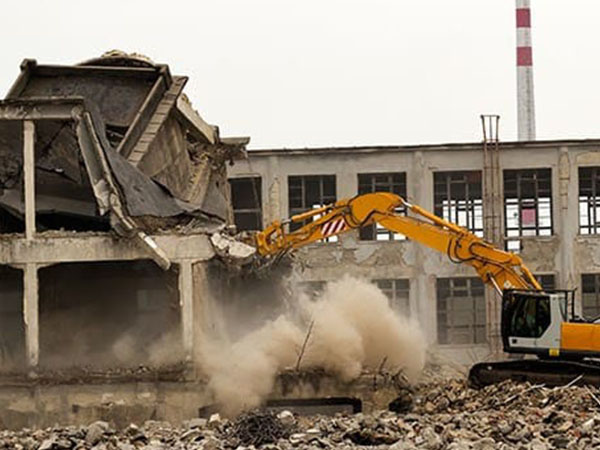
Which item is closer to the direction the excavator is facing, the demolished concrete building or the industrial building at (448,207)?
the demolished concrete building

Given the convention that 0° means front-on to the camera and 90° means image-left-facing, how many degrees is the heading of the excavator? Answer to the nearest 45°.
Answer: approximately 90°

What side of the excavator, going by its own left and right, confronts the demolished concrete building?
front

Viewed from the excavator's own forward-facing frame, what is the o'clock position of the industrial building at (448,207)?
The industrial building is roughly at 3 o'clock from the excavator.
